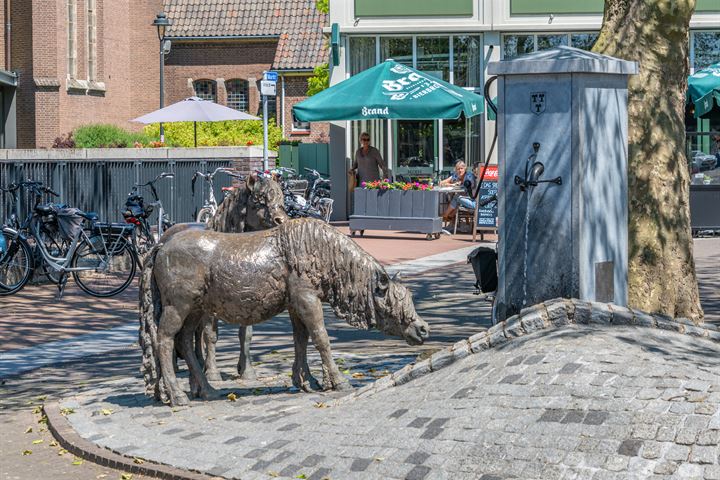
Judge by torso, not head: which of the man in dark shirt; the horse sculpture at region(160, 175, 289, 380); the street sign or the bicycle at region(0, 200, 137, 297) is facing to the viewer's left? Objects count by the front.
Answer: the bicycle

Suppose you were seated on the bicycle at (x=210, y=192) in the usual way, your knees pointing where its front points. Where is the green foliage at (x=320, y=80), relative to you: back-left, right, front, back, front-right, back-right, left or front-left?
back-right

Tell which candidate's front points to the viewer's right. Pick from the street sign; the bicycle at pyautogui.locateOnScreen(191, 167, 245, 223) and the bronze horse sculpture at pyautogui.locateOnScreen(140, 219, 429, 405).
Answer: the bronze horse sculpture

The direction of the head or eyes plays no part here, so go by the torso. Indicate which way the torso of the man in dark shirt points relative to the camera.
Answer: toward the camera

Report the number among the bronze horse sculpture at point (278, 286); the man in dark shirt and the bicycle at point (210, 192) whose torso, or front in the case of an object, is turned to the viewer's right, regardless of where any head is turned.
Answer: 1

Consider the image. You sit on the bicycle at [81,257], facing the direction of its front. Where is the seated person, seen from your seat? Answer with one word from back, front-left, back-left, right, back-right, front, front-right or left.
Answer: back-right

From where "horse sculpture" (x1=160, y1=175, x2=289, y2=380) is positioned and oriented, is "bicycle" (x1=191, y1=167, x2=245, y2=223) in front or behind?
behind

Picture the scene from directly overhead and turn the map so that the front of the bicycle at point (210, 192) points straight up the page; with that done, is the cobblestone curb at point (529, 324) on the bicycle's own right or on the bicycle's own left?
on the bicycle's own left

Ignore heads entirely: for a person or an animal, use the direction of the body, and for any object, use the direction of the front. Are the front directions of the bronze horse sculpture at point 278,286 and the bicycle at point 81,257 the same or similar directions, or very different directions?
very different directions

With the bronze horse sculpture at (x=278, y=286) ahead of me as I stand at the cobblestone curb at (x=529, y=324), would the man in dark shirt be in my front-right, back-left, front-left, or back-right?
front-right

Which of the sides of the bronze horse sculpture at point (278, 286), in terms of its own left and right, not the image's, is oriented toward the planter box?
left

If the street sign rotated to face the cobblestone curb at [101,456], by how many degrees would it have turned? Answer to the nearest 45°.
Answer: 0° — it already faces it

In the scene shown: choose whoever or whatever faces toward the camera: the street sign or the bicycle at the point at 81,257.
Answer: the street sign

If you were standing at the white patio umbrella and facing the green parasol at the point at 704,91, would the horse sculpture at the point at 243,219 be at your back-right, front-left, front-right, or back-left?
front-right

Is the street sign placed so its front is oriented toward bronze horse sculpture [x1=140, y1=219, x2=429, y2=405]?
yes

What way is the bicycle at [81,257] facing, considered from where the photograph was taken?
facing to the left of the viewer

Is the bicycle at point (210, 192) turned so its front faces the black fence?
no

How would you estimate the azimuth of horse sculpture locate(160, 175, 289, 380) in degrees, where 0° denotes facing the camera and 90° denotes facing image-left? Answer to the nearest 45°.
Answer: approximately 315°

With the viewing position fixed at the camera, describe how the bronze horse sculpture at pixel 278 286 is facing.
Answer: facing to the right of the viewer
